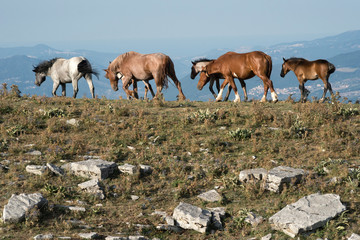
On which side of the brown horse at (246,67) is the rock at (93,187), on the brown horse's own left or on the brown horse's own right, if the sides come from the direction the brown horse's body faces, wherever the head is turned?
on the brown horse's own left

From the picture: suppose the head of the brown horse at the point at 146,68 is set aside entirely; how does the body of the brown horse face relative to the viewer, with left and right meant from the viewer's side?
facing to the left of the viewer

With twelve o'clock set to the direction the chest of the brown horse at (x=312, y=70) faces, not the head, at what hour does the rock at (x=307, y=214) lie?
The rock is roughly at 9 o'clock from the brown horse.

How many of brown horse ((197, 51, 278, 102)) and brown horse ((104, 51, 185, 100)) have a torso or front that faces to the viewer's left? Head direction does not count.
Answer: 2

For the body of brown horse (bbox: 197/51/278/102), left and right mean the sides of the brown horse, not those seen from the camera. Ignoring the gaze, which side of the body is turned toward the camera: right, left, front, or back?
left

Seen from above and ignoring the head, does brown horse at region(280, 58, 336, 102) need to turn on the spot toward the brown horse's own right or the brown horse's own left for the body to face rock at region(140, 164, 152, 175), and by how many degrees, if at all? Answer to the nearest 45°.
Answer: approximately 90° to the brown horse's own left

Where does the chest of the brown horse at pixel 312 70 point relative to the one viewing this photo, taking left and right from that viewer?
facing to the left of the viewer

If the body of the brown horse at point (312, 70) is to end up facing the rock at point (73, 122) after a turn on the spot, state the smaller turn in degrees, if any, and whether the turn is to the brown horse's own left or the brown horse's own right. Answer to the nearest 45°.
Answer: approximately 45° to the brown horse's own left

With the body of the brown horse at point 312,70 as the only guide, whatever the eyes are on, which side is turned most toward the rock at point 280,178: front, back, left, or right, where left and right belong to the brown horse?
left
